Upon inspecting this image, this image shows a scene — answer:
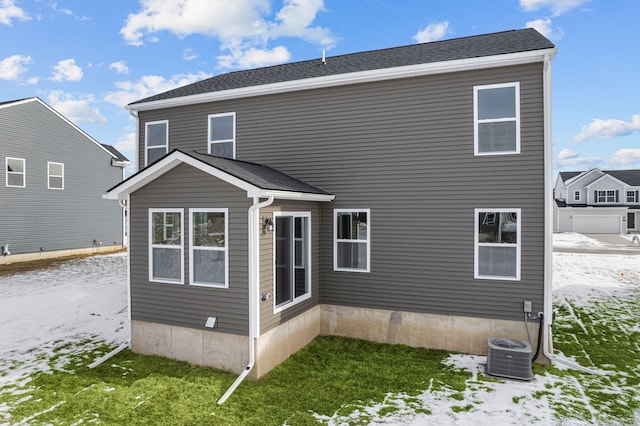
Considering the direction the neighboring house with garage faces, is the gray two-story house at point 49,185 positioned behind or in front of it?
in front

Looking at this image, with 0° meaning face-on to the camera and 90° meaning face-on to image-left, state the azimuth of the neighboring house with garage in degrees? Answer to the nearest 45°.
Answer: approximately 0°
